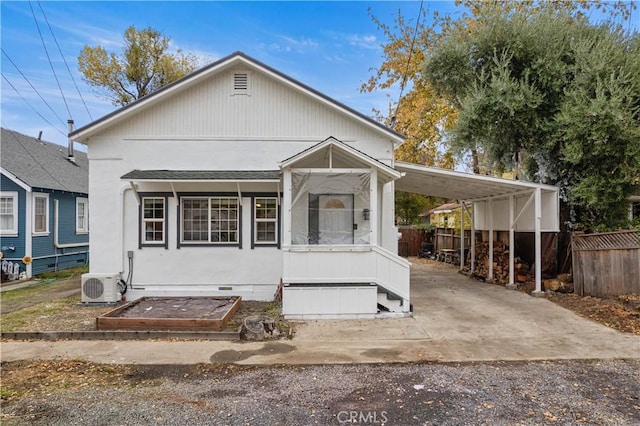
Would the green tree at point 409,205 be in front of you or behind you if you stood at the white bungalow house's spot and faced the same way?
behind

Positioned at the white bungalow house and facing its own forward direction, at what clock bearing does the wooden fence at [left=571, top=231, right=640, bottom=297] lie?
The wooden fence is roughly at 9 o'clock from the white bungalow house.

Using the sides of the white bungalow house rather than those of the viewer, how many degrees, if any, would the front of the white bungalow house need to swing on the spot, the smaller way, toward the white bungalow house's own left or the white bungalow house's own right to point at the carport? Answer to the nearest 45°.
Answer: approximately 90° to the white bungalow house's own left

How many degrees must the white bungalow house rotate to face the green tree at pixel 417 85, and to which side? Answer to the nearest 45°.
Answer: approximately 135° to its left

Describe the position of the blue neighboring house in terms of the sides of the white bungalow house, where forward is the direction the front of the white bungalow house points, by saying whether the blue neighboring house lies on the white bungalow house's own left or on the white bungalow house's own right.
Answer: on the white bungalow house's own right

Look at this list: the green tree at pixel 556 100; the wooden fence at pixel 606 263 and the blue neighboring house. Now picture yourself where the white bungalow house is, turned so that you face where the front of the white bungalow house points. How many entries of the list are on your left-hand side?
2

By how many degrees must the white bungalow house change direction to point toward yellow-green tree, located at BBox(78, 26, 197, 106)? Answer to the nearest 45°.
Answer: approximately 135° to its right

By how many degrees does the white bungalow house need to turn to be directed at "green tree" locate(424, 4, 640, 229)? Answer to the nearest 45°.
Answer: approximately 90° to its left

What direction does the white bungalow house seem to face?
toward the camera
